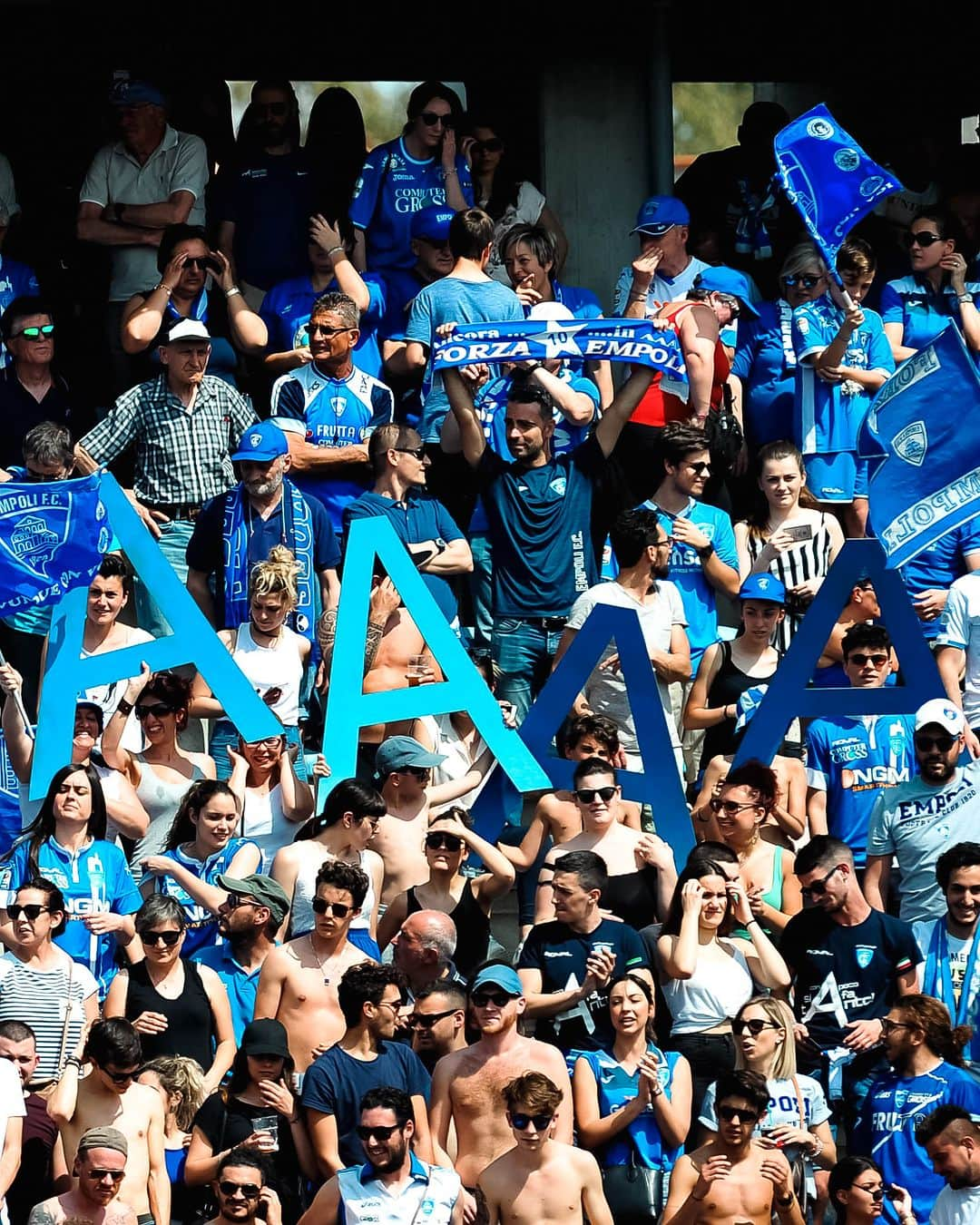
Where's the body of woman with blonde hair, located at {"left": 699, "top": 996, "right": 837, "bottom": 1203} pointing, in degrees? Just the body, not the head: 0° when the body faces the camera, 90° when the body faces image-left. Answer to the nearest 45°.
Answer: approximately 45°

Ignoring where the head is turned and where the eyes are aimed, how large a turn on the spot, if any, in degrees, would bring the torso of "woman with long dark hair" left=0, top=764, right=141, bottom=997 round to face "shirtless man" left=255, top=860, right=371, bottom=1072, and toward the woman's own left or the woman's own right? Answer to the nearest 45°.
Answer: approximately 45° to the woman's own left

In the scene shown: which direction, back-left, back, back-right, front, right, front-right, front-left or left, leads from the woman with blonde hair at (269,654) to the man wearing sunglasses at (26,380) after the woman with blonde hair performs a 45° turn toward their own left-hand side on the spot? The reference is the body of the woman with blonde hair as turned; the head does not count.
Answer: back

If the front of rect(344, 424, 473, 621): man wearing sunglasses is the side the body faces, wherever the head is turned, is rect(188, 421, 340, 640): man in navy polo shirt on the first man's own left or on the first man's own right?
on the first man's own right

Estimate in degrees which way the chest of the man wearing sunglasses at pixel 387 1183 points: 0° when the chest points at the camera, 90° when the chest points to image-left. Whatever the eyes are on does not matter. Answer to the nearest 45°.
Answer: approximately 0°

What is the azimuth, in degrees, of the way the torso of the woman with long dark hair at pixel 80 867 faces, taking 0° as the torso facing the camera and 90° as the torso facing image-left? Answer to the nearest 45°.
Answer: approximately 0°
